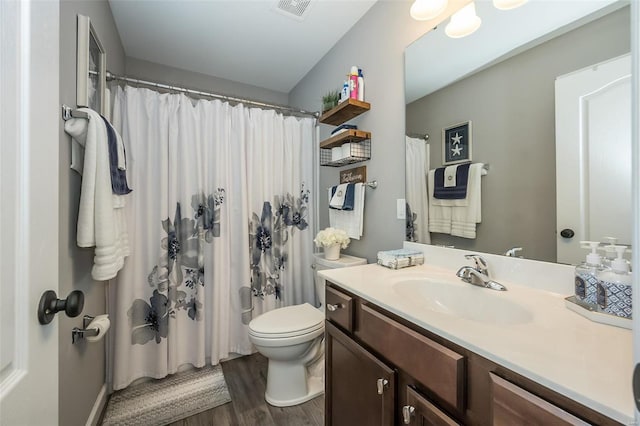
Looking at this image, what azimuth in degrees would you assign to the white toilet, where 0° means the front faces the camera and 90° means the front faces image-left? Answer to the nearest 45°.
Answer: approximately 45°

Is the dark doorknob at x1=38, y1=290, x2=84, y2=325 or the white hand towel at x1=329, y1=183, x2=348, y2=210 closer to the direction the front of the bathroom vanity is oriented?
the dark doorknob

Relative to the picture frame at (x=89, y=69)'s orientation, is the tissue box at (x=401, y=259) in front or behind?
in front

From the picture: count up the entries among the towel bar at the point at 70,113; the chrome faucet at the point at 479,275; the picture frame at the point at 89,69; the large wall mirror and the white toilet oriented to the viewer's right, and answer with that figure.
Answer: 2

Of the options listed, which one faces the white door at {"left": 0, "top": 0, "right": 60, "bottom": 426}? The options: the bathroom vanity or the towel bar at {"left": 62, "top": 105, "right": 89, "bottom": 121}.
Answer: the bathroom vanity

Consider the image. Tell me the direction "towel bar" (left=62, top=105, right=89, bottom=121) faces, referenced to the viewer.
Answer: facing to the right of the viewer

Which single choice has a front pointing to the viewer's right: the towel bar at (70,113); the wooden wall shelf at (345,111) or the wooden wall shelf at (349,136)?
the towel bar

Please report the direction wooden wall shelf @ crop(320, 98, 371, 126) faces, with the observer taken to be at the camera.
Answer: facing the viewer and to the left of the viewer
